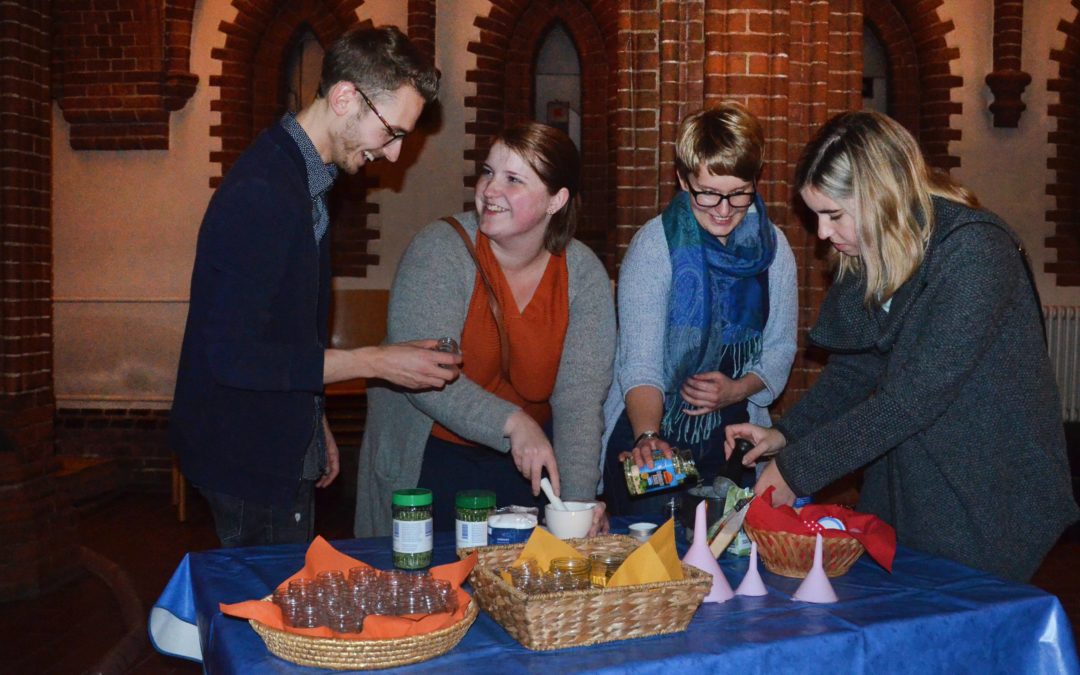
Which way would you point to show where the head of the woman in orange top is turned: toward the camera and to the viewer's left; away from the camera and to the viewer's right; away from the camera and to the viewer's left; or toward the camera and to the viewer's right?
toward the camera and to the viewer's left

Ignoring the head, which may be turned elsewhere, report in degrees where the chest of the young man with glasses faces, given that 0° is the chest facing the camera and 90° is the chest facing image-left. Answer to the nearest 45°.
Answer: approximately 270°

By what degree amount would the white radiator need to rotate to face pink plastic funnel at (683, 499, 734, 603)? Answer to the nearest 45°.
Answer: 0° — it already faces it

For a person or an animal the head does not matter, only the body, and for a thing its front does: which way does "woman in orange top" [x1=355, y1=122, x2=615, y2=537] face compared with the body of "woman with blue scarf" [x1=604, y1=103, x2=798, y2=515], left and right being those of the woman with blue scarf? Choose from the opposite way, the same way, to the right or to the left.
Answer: the same way

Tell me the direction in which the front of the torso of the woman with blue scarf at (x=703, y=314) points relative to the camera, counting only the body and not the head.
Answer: toward the camera

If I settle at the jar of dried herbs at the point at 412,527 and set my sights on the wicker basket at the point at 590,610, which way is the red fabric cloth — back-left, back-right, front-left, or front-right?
front-left

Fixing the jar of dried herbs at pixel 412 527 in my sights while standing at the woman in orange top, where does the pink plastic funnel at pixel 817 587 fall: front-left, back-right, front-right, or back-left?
front-left

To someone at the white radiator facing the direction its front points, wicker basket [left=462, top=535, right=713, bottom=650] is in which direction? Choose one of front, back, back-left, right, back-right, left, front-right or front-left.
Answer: front

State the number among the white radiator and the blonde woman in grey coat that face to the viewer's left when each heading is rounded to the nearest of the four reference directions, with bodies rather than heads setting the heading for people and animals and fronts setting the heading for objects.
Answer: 1

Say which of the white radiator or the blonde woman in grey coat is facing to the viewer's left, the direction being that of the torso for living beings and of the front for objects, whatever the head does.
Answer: the blonde woman in grey coat

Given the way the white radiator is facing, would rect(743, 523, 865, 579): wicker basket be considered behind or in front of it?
in front

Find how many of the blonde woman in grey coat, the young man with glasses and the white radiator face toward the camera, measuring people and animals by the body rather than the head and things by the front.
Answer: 1

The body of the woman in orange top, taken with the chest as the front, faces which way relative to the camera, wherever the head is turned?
toward the camera

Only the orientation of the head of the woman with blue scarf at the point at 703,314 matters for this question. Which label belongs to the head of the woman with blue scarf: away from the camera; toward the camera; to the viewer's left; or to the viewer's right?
toward the camera

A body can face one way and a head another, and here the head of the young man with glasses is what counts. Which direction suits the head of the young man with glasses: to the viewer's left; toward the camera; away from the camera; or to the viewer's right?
to the viewer's right
